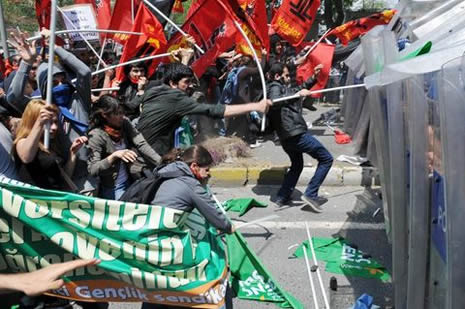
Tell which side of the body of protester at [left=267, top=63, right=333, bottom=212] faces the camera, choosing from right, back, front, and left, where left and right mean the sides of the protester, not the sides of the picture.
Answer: right

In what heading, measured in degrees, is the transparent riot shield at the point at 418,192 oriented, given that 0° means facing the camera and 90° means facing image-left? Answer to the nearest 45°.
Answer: approximately 90°

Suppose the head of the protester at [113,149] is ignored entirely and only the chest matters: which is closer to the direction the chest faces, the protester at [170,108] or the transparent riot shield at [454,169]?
the transparent riot shield

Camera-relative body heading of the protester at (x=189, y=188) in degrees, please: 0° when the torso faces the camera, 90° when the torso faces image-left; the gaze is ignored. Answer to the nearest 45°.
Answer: approximately 270°

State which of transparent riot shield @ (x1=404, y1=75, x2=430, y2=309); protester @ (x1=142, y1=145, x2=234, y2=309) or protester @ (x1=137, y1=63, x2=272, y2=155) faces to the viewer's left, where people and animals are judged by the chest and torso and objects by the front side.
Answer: the transparent riot shield

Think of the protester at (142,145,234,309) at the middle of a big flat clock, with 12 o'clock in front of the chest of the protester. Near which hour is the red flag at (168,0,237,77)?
The red flag is roughly at 9 o'clock from the protester.

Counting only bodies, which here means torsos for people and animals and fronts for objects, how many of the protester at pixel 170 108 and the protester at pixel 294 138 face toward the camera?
0

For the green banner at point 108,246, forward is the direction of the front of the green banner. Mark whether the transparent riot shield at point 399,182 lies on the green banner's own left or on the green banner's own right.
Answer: on the green banner's own left

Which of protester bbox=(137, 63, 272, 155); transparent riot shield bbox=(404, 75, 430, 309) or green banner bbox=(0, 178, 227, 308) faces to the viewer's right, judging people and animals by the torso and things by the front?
the protester

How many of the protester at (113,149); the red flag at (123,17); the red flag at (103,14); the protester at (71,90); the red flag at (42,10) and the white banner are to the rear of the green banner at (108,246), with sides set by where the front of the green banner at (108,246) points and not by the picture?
6

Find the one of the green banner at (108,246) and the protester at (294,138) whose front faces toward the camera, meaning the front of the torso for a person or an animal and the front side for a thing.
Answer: the green banner

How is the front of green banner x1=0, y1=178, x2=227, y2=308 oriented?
toward the camera

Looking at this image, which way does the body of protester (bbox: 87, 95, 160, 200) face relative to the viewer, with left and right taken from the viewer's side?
facing the viewer and to the right of the viewer

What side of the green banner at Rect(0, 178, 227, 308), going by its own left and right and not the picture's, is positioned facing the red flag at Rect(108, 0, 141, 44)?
back

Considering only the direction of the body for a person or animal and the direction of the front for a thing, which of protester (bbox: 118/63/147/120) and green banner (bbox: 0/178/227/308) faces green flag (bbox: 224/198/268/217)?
the protester

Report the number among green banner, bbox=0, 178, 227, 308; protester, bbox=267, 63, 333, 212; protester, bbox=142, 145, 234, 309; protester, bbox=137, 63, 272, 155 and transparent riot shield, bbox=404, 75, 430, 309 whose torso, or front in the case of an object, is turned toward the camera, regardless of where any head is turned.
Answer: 1

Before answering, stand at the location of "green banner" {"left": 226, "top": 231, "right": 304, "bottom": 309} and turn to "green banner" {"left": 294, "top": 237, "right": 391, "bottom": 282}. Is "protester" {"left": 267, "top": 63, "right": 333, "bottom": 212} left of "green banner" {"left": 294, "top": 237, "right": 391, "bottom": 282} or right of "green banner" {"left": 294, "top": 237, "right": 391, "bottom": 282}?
left

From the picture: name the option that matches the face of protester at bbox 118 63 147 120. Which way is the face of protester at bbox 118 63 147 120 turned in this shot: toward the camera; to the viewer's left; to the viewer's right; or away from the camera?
toward the camera
